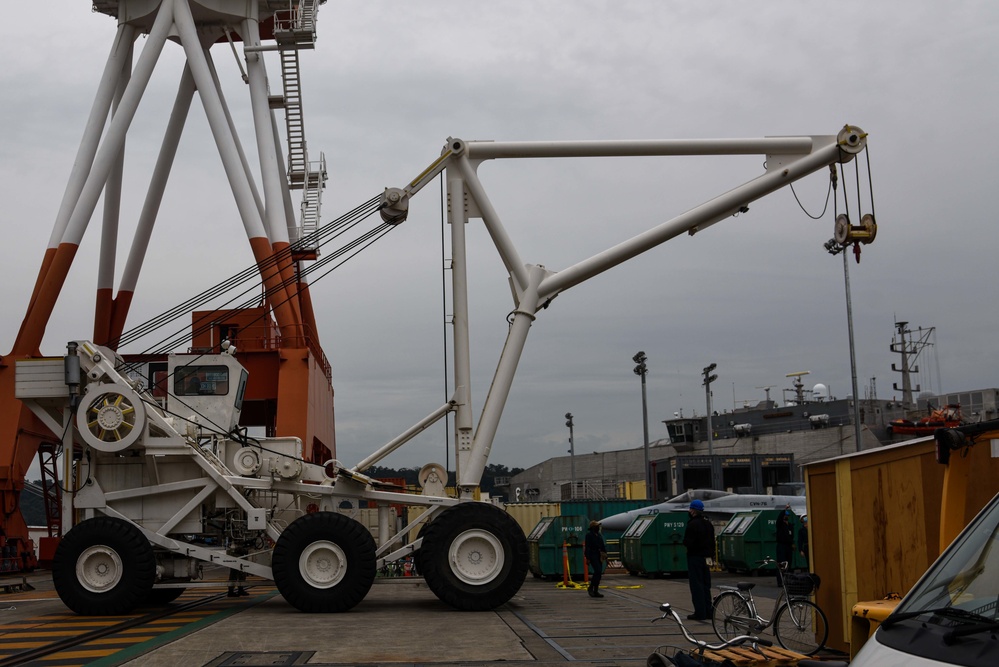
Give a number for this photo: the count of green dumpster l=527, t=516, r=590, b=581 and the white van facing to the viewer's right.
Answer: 0

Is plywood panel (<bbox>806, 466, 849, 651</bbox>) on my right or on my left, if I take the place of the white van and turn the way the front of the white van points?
on my right

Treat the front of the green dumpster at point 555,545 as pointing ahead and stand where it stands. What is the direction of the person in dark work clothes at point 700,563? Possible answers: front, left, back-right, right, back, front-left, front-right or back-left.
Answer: left

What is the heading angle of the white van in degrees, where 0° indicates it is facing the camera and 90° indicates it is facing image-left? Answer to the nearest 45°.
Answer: approximately 45°

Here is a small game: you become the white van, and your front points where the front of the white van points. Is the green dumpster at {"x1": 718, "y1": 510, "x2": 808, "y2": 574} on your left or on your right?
on your right
